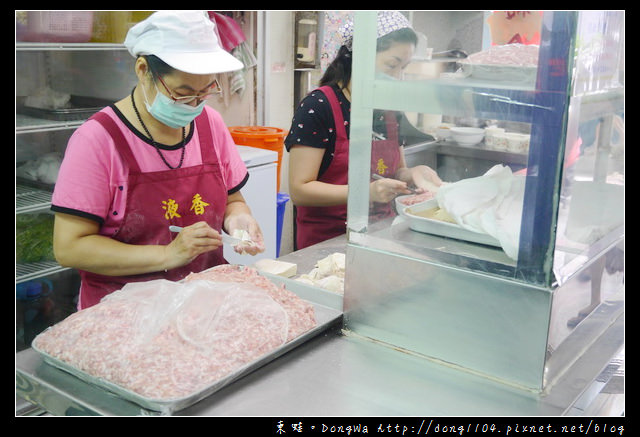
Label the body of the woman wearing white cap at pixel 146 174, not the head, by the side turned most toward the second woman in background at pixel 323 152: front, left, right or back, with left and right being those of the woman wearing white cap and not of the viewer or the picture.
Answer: left

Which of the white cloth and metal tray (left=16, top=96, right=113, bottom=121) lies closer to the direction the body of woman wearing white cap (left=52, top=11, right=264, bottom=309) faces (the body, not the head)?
the white cloth

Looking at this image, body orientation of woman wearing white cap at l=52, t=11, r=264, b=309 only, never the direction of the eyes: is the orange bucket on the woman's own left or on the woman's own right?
on the woman's own left

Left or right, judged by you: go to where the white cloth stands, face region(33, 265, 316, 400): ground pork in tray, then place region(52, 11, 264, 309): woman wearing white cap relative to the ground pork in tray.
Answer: right

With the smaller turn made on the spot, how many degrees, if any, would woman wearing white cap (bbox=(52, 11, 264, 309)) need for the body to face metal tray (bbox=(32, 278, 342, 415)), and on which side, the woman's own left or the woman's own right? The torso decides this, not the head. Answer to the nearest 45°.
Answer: approximately 45° to the woman's own right

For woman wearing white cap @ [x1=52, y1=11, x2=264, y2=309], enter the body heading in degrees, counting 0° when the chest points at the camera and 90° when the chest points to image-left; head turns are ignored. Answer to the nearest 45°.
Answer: approximately 315°
